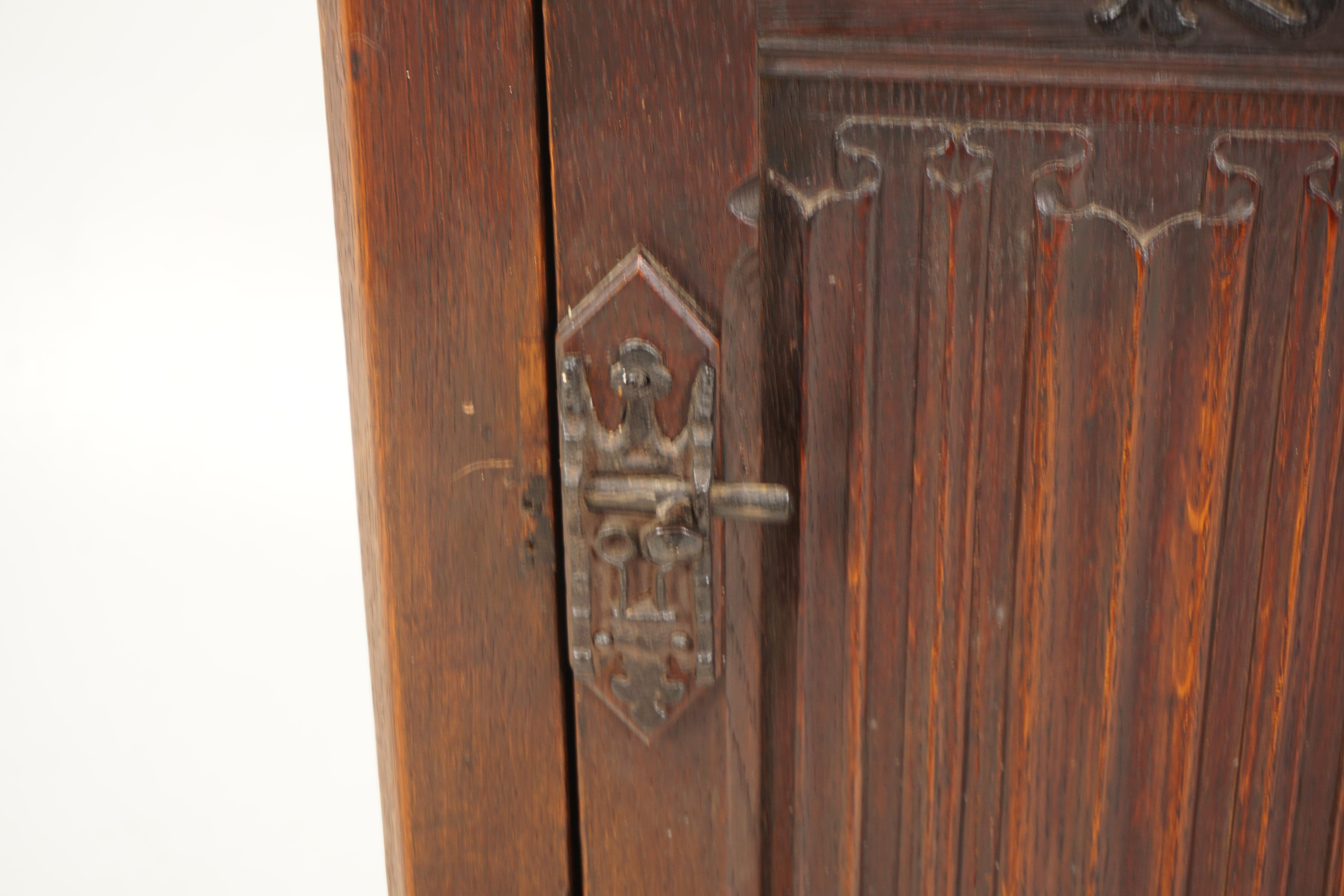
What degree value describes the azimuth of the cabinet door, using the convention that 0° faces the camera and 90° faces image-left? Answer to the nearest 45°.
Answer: approximately 0°
